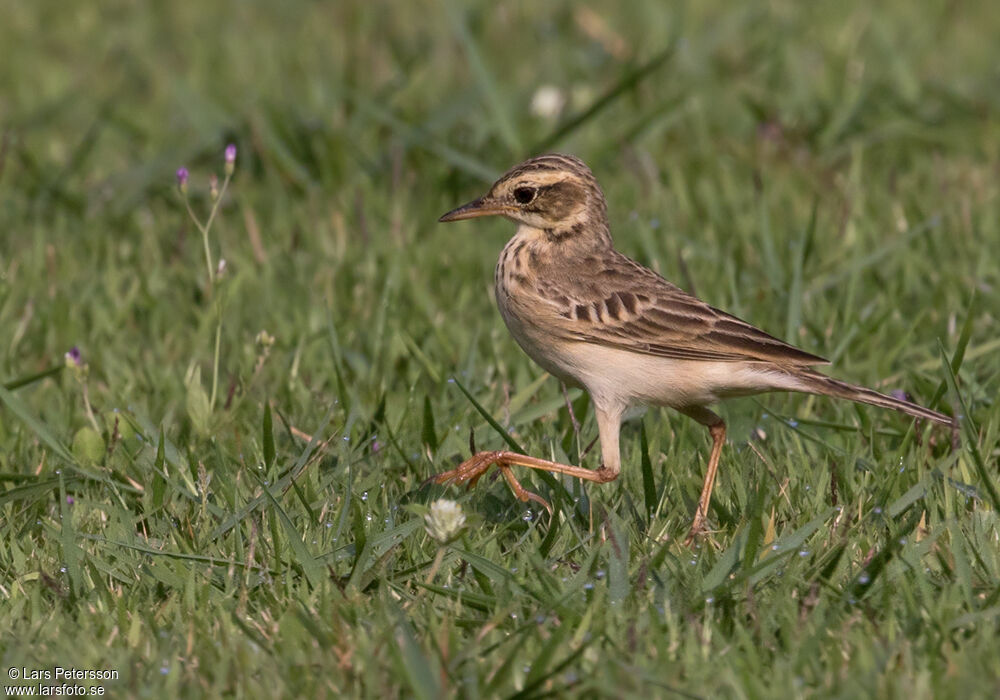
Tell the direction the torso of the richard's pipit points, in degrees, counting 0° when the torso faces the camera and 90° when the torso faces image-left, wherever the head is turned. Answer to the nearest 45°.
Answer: approximately 90°

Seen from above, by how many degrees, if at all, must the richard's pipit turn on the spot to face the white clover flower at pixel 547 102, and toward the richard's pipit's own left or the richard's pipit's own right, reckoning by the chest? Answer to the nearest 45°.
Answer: approximately 90° to the richard's pipit's own right

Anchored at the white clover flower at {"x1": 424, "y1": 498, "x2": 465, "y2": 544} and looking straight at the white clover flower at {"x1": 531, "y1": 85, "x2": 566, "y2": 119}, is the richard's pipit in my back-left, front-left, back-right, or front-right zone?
front-right

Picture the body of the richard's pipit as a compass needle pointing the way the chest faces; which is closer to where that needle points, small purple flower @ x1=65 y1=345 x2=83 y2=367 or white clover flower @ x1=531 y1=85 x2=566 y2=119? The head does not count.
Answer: the small purple flower

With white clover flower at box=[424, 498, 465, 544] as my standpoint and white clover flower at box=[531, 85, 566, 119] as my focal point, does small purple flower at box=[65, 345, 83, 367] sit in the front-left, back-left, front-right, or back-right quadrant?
front-left

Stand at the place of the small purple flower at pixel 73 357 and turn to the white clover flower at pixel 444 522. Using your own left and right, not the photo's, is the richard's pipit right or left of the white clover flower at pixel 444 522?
left

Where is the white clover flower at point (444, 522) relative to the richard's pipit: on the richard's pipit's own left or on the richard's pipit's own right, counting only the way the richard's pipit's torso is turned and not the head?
on the richard's pipit's own left

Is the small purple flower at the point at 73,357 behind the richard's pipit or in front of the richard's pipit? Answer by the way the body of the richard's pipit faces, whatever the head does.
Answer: in front

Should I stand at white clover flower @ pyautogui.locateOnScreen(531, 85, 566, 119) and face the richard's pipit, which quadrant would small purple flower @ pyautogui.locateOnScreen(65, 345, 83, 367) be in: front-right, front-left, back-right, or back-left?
front-right
